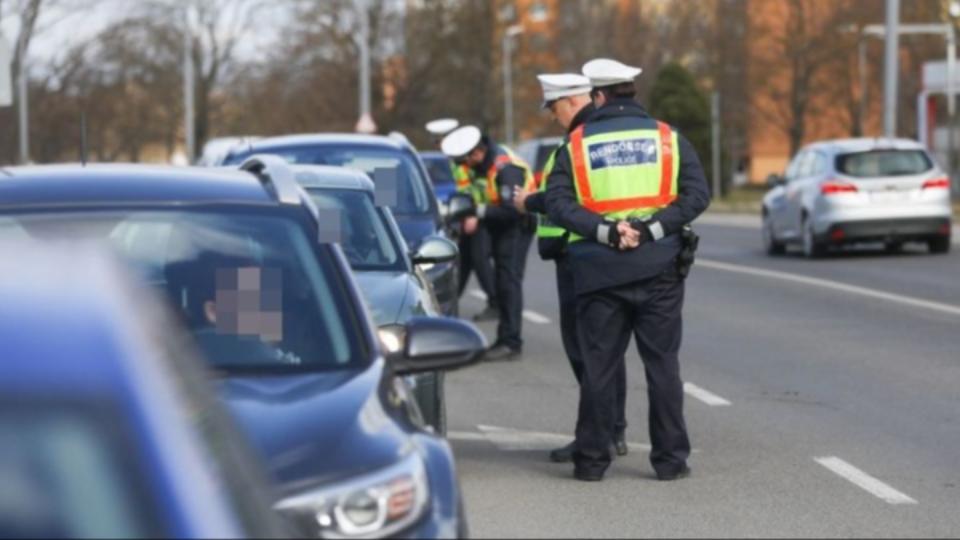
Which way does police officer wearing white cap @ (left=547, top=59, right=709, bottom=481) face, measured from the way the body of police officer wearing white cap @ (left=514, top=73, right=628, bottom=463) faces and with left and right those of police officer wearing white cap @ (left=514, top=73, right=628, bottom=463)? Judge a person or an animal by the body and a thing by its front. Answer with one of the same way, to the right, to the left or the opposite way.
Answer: to the right

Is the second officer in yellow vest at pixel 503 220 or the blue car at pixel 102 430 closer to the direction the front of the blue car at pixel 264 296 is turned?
the blue car

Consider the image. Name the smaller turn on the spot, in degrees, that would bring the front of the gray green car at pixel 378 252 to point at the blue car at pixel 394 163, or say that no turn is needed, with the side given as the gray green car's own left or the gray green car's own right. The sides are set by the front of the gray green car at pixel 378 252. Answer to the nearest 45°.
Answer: approximately 180°

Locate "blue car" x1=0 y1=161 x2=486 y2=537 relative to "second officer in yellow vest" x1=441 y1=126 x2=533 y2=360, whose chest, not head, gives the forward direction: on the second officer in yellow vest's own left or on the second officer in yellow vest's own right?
on the second officer in yellow vest's own left

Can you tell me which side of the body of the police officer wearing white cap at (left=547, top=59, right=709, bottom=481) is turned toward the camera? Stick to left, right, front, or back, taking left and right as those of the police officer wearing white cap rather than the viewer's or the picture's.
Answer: back

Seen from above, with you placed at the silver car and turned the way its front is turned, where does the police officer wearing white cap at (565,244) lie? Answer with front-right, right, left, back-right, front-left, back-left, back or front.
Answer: back-left

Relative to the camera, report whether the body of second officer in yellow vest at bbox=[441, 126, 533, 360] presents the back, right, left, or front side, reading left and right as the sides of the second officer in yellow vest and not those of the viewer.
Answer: left

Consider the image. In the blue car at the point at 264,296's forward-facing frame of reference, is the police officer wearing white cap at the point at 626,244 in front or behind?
behind

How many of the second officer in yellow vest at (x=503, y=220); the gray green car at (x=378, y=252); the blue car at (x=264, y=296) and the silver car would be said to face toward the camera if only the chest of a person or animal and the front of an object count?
2

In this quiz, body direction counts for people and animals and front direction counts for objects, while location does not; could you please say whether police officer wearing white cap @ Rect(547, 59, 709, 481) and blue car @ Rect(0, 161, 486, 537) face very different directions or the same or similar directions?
very different directions

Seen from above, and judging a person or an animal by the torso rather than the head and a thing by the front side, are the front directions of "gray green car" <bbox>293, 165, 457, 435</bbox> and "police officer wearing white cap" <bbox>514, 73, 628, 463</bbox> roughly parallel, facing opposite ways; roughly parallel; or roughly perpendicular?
roughly perpendicular

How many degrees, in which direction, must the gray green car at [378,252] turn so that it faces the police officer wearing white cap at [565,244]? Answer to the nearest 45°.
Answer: approximately 45° to its left
